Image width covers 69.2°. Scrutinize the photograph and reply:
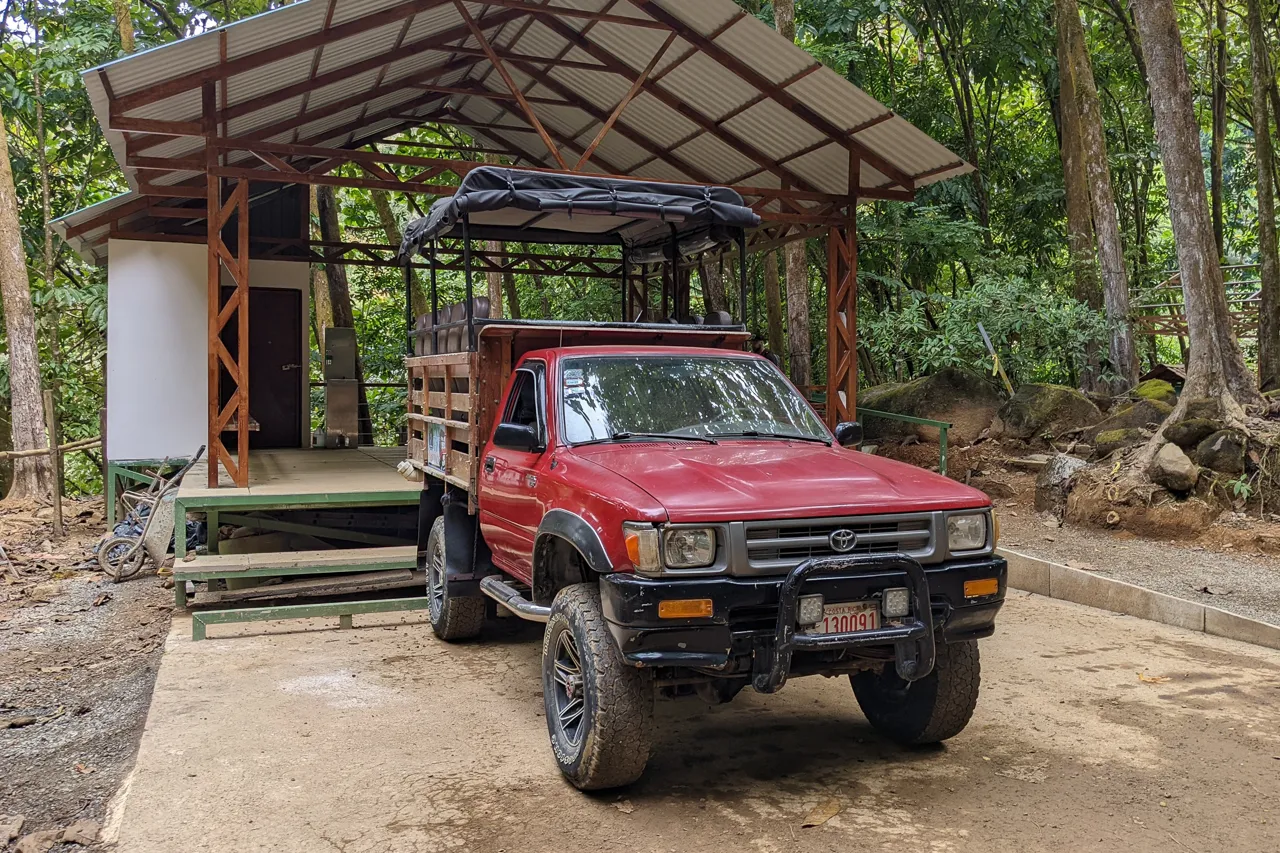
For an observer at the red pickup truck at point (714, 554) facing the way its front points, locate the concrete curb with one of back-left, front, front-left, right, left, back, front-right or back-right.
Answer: left

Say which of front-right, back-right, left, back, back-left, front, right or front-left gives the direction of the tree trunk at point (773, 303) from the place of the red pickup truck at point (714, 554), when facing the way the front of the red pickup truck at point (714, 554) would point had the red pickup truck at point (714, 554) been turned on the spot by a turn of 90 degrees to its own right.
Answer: back-right

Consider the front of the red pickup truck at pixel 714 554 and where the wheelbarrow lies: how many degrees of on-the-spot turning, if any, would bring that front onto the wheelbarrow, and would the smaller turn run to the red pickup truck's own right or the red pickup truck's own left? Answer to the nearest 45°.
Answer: approximately 180°

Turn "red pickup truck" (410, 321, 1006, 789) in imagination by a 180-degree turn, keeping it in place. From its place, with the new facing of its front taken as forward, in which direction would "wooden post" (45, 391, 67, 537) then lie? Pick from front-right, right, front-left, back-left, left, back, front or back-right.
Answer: front

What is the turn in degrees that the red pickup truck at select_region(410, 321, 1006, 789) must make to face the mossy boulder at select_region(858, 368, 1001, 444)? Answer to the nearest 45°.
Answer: approximately 135° to its left

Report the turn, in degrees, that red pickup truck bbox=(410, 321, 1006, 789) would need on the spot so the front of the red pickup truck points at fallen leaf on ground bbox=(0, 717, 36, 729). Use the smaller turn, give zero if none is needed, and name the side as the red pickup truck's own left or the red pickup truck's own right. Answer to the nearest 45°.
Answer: approximately 135° to the red pickup truck's own right

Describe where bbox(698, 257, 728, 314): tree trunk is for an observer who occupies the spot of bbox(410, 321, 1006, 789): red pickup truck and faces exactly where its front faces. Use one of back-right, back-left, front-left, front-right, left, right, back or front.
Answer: back-left

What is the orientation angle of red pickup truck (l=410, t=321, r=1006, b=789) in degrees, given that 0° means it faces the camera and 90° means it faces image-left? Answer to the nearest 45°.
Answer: approximately 315°

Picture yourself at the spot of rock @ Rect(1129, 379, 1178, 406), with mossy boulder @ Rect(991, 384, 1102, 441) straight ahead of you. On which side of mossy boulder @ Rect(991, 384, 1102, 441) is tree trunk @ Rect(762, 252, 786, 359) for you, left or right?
right

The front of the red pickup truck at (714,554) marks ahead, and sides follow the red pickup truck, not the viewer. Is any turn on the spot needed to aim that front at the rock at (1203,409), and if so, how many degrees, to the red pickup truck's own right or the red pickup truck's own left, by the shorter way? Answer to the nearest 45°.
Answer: approximately 90° to the red pickup truck's own left

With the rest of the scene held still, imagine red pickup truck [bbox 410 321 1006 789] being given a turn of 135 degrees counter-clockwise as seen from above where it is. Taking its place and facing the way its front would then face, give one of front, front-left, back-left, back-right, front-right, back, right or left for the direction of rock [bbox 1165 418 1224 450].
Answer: front-right

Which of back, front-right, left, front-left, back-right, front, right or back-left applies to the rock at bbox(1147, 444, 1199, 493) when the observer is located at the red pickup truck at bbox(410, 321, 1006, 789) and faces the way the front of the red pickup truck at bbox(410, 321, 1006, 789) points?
left
